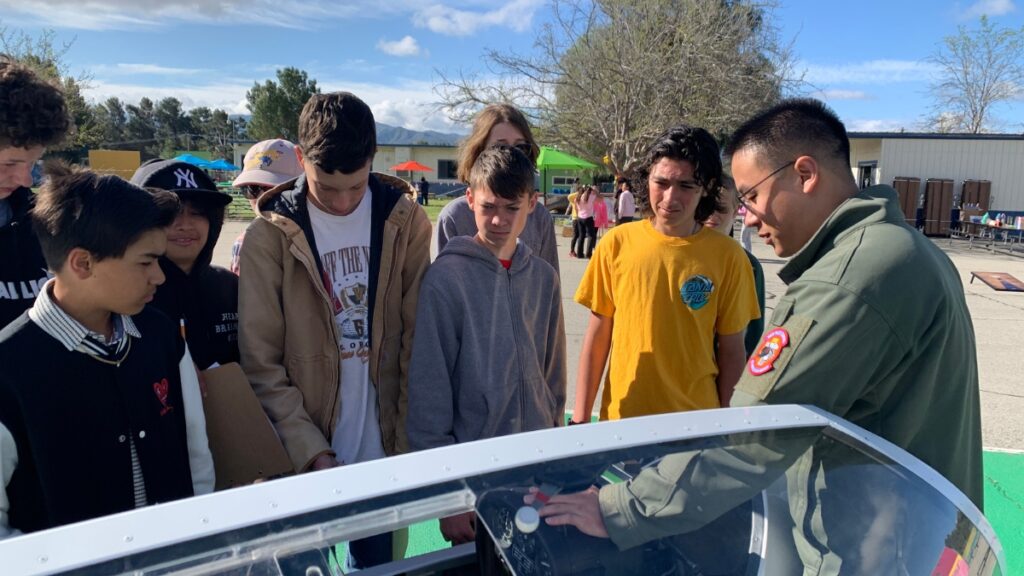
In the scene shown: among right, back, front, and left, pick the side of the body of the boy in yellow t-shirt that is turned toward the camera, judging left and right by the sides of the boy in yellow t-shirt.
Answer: front

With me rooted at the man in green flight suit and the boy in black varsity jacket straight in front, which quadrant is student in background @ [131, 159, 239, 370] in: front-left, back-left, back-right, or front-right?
front-right

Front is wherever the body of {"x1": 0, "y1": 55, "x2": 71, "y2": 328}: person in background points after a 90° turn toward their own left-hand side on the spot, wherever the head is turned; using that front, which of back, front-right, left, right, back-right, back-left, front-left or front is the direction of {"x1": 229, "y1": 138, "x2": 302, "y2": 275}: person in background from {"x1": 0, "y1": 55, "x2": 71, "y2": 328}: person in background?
front

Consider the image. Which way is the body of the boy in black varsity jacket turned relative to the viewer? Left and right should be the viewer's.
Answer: facing the viewer and to the right of the viewer

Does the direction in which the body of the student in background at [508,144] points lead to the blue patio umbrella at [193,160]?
no

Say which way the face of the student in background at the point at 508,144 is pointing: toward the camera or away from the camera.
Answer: toward the camera

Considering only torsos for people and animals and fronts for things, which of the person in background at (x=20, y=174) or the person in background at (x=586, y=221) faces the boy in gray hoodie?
the person in background at (x=20, y=174)

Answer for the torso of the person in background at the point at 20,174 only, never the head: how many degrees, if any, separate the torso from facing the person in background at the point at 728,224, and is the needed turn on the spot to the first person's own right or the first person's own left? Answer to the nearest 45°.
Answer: approximately 45° to the first person's own left

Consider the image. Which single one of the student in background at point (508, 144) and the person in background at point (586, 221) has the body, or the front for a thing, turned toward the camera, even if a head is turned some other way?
the student in background

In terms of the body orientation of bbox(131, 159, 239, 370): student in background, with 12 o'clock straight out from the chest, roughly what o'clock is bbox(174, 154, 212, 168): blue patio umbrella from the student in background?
The blue patio umbrella is roughly at 6 o'clock from the student in background.

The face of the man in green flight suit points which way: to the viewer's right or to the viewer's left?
to the viewer's left

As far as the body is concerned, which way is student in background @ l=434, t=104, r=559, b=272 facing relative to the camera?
toward the camera

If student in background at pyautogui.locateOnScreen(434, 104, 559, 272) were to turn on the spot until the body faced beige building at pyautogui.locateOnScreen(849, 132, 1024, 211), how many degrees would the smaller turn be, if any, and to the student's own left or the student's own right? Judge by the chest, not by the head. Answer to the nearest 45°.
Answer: approximately 135° to the student's own left

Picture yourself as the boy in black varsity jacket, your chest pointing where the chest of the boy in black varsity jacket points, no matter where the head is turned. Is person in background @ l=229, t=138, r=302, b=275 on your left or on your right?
on your left

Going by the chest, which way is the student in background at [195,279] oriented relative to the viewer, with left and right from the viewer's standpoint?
facing the viewer

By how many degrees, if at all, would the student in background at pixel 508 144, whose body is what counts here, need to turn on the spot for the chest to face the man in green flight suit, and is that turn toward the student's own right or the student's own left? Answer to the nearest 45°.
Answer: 0° — they already face them
